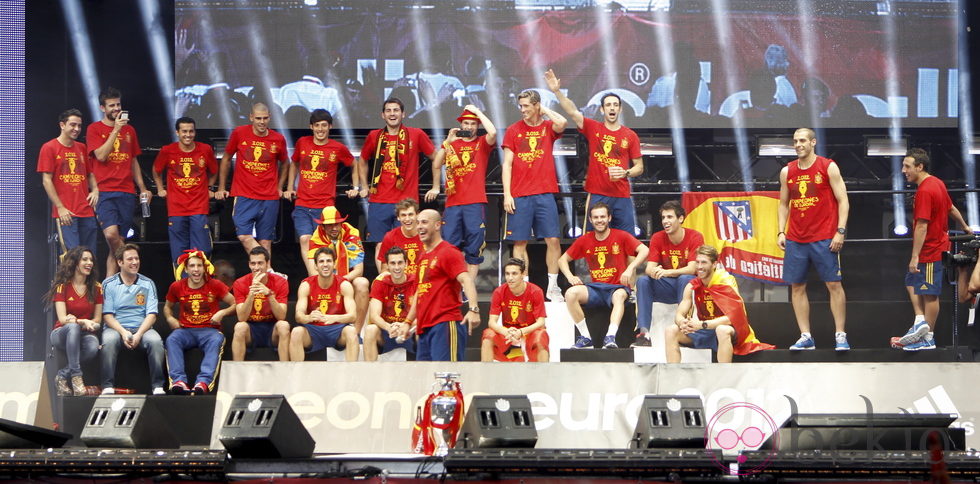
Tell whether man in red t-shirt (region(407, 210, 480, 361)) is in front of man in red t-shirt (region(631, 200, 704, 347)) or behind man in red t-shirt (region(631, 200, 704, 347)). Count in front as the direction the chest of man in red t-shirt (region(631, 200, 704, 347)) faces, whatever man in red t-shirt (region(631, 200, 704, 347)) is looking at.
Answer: in front

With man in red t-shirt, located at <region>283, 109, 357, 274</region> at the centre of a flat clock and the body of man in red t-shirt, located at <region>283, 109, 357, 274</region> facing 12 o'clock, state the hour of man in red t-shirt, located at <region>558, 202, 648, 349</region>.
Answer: man in red t-shirt, located at <region>558, 202, 648, 349</region> is roughly at 10 o'clock from man in red t-shirt, located at <region>283, 109, 357, 274</region>.

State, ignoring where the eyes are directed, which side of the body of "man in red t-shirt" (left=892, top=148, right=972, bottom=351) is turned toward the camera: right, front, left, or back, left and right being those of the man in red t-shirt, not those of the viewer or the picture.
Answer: left

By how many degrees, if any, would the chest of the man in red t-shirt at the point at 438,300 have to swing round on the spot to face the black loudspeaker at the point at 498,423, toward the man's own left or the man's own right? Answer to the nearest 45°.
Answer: approximately 45° to the man's own left

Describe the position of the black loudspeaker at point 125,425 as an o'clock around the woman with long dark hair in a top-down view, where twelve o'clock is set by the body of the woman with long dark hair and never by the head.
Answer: The black loudspeaker is roughly at 12 o'clock from the woman with long dark hair.

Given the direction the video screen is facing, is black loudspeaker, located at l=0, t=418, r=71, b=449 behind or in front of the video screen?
in front

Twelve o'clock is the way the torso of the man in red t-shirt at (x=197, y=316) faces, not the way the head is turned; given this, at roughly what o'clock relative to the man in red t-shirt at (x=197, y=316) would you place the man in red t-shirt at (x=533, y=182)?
the man in red t-shirt at (x=533, y=182) is roughly at 9 o'clock from the man in red t-shirt at (x=197, y=316).
